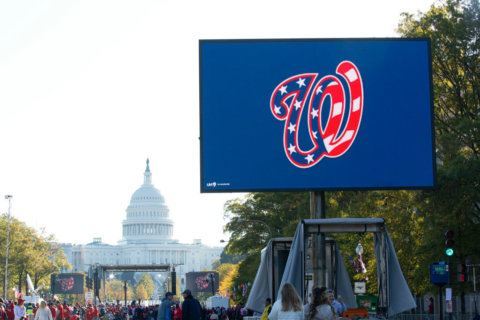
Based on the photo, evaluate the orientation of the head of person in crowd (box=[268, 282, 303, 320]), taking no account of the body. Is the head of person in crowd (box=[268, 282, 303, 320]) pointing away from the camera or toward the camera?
away from the camera

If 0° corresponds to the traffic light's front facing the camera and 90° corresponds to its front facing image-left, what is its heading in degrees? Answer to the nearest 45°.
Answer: approximately 0°

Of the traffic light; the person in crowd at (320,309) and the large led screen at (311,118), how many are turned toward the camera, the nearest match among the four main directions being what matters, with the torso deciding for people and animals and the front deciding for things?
2

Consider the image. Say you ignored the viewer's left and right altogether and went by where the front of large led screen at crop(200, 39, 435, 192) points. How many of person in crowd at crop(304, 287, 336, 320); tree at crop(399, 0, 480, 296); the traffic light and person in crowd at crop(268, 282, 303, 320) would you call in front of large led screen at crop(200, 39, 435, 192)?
2

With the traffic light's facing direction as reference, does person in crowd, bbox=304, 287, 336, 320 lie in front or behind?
in front

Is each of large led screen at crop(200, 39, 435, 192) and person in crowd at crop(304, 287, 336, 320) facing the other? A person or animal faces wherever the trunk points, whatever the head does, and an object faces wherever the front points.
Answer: yes

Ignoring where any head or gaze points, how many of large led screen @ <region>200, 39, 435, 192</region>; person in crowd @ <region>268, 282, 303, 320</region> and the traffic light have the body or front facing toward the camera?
2

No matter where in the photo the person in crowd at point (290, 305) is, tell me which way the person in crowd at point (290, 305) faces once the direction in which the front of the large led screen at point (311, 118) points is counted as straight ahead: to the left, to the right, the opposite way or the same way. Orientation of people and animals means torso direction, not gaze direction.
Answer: the opposite way

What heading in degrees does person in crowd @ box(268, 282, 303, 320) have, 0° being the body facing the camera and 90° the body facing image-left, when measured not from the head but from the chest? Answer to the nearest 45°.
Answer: approximately 180°
